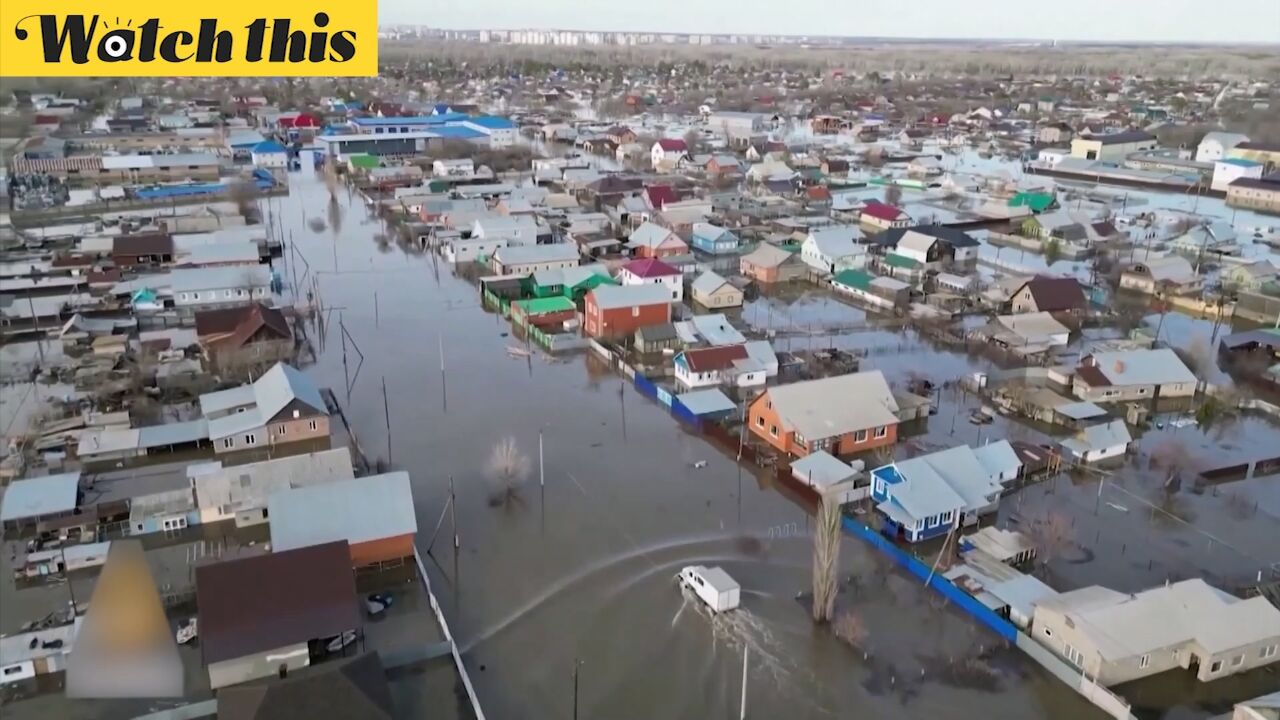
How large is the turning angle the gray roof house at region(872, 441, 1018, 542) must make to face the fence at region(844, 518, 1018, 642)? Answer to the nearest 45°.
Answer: approximately 45° to its left

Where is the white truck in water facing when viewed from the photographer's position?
facing away from the viewer and to the left of the viewer

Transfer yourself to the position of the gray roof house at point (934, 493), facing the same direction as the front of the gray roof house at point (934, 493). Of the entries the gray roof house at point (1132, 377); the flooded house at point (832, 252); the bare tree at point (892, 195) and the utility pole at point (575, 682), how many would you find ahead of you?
1

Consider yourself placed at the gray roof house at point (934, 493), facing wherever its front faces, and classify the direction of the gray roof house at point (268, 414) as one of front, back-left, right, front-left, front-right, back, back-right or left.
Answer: front-right

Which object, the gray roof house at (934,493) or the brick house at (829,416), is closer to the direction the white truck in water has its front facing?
the brick house

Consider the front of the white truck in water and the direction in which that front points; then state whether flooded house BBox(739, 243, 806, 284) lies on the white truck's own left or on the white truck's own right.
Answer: on the white truck's own right

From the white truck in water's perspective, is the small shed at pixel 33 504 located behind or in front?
in front

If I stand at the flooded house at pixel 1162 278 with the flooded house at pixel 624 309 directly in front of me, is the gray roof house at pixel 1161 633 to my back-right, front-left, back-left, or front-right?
front-left

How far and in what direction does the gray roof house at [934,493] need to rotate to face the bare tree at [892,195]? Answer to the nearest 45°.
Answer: approximately 135° to its right

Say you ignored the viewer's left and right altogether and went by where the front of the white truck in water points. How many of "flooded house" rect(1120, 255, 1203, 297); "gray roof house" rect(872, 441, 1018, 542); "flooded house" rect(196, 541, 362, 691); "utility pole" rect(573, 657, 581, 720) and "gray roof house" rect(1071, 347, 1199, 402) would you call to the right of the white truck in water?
3

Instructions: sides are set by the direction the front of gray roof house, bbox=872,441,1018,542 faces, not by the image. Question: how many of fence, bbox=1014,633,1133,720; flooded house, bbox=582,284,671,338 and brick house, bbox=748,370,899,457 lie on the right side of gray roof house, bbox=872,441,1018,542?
2

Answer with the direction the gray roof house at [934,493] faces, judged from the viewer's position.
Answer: facing the viewer and to the left of the viewer

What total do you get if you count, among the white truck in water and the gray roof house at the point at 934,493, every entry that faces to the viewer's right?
0

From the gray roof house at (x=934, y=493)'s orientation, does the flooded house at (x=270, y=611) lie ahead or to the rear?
ahead

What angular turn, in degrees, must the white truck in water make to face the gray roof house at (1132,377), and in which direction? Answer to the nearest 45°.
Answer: approximately 90° to its right

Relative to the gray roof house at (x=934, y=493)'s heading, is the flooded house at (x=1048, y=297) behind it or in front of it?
behind

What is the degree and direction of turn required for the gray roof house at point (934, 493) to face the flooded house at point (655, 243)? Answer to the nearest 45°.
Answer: approximately 90° to its right

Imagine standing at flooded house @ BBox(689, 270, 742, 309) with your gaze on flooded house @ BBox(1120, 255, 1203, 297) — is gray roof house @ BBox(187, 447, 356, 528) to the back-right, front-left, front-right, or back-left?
back-right
